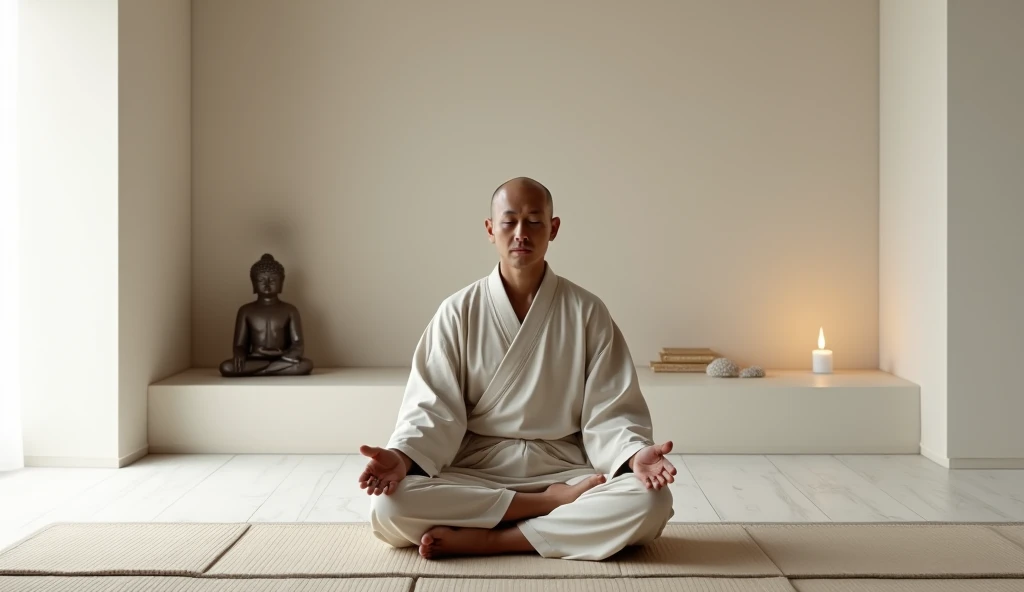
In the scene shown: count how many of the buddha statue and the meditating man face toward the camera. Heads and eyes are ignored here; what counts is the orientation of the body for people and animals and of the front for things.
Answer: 2

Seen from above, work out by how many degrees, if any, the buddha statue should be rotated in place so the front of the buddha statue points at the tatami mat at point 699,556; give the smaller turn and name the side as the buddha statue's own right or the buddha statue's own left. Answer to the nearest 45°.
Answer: approximately 45° to the buddha statue's own left

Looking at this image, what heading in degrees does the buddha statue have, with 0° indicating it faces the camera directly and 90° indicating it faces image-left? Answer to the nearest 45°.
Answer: approximately 0°

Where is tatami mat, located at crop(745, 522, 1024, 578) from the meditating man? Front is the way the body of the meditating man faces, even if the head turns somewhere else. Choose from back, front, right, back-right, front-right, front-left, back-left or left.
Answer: left

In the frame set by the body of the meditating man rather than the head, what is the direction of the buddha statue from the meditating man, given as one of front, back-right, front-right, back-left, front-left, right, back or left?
back-right
